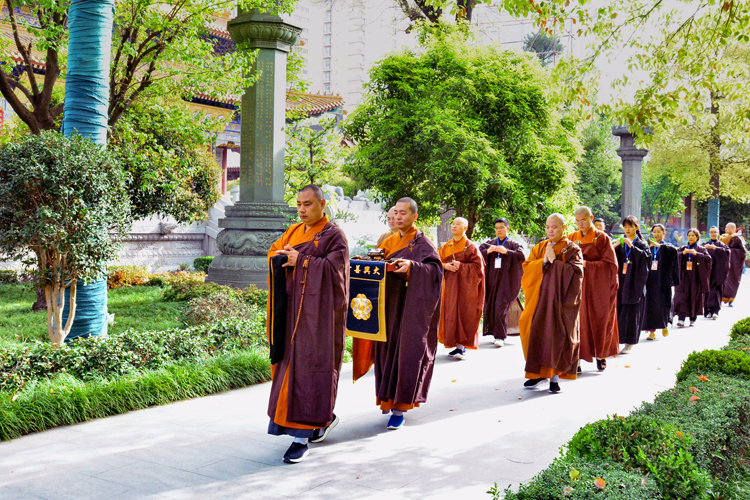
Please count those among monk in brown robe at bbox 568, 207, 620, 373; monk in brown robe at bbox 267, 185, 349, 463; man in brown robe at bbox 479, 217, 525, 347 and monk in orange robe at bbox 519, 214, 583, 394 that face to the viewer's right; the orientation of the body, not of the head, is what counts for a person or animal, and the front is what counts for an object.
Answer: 0

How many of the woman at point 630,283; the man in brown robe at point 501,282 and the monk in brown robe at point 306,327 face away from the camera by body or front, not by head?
0

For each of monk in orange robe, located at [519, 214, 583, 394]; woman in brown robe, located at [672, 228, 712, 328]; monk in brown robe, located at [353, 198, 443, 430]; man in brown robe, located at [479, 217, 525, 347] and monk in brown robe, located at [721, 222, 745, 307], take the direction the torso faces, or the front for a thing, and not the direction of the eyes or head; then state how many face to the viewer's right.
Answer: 0

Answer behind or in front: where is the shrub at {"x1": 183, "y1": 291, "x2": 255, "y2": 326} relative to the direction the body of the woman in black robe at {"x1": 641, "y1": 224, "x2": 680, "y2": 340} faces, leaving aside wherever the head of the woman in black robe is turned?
in front

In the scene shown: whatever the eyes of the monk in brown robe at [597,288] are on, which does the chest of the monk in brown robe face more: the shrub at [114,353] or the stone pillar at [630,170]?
the shrub

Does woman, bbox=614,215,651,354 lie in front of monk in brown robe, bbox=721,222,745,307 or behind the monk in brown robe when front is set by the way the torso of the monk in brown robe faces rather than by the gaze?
in front

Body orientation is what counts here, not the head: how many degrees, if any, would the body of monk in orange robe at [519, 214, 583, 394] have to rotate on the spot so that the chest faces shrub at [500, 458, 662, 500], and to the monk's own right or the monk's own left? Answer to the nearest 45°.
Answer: approximately 45° to the monk's own left

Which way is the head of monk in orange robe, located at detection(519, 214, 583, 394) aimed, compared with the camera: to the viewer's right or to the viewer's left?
to the viewer's left

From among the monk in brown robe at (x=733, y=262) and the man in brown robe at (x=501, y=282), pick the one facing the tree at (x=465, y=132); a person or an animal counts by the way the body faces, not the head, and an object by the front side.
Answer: the monk in brown robe at (x=733, y=262)

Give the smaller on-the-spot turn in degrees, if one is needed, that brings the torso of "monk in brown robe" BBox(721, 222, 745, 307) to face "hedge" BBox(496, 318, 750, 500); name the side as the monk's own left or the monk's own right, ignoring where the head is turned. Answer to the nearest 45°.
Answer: approximately 45° to the monk's own left

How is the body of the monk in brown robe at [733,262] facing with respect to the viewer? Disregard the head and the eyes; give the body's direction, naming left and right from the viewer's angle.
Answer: facing the viewer and to the left of the viewer

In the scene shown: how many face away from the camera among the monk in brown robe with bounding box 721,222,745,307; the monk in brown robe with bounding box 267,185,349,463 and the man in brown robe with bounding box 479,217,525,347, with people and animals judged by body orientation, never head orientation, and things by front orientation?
0

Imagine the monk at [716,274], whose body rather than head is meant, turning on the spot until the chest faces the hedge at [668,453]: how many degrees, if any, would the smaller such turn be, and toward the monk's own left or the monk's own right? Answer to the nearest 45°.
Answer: approximately 45° to the monk's own left

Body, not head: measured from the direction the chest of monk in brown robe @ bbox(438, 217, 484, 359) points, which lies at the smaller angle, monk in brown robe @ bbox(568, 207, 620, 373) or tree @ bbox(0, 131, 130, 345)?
the tree

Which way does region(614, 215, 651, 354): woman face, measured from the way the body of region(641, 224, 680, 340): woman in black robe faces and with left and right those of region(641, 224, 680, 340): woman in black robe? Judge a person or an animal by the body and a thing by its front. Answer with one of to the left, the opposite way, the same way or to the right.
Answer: the same way

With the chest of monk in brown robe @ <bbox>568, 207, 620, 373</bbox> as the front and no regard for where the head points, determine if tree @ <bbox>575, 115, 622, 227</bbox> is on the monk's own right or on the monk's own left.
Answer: on the monk's own right

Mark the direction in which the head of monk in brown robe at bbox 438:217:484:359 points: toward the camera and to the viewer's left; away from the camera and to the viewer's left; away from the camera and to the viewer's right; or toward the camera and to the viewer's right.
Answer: toward the camera and to the viewer's left

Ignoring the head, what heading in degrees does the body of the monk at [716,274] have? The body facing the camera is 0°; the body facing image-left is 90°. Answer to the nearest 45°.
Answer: approximately 45°

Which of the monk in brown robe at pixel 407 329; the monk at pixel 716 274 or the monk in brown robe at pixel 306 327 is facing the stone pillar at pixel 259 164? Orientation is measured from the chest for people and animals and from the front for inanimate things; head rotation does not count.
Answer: the monk

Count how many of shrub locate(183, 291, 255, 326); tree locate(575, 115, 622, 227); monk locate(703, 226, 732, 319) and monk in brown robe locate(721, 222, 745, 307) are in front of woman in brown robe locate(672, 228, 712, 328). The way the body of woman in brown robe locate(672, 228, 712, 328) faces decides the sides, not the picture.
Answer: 1

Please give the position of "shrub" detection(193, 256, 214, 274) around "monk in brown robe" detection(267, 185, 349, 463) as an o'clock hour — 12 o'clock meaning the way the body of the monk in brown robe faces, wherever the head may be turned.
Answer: The shrub is roughly at 4 o'clock from the monk in brown robe.
